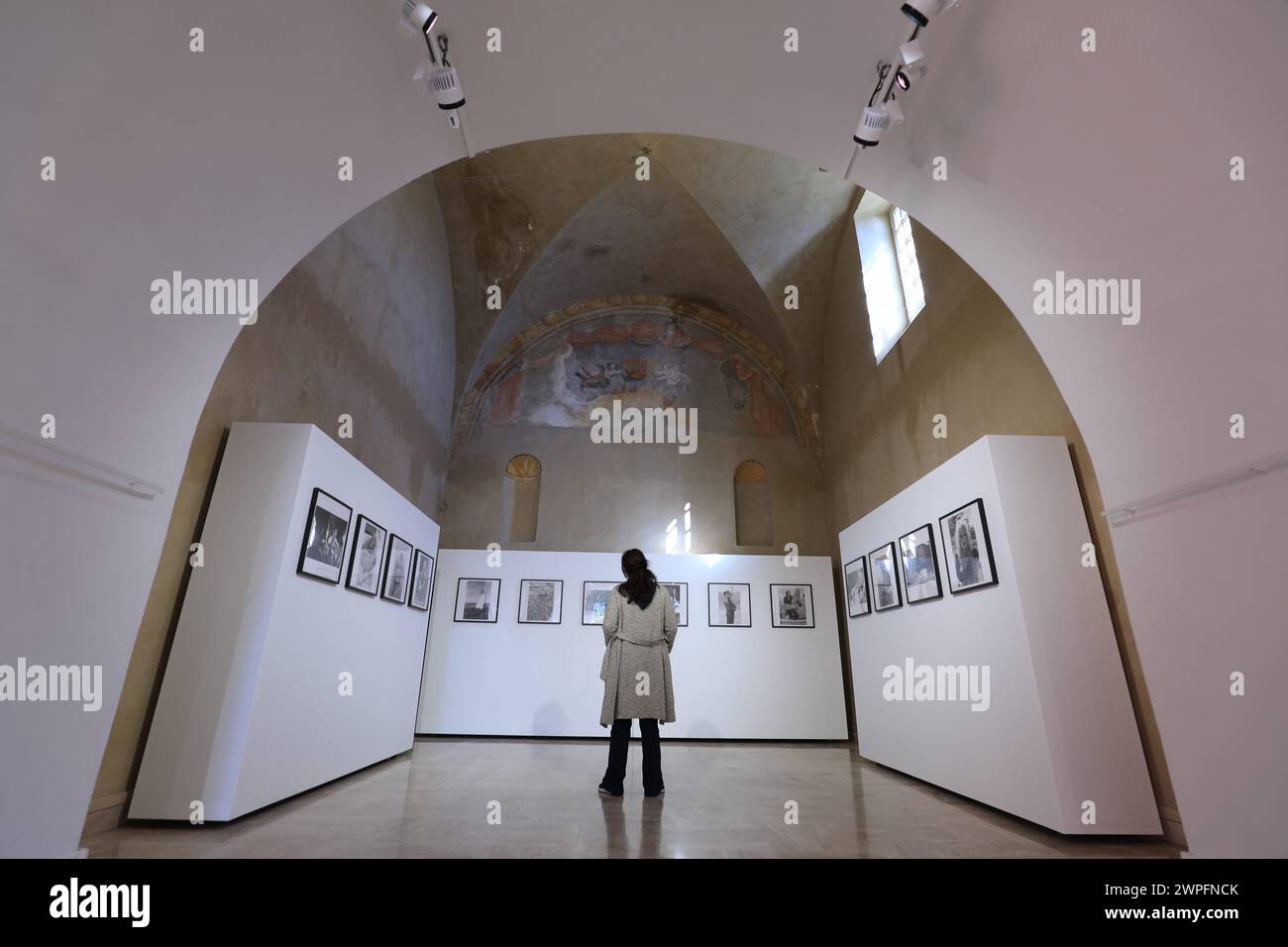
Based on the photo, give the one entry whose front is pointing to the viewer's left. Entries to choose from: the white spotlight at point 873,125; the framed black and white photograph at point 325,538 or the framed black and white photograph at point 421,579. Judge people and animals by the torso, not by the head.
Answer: the white spotlight

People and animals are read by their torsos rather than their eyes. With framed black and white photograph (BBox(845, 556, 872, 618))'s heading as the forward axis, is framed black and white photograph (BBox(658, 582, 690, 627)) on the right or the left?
on its right

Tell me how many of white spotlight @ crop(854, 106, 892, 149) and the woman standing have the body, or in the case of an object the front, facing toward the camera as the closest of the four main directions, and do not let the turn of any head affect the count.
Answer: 0

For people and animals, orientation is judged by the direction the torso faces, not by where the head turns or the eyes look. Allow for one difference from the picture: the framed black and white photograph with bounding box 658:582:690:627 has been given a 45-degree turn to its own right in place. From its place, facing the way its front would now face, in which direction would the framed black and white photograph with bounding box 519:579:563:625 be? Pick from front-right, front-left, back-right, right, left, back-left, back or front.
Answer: front-right

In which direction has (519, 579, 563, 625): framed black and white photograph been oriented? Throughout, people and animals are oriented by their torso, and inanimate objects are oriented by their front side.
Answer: toward the camera

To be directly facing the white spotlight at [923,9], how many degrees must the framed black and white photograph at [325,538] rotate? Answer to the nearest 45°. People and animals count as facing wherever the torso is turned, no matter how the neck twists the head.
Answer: approximately 45° to its right

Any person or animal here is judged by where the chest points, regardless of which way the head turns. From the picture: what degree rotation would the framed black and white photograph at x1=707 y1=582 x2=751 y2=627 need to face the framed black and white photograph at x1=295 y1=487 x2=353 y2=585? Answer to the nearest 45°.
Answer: approximately 45° to its right

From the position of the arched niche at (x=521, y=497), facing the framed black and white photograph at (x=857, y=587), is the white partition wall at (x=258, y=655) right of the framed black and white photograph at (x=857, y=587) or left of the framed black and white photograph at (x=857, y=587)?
right

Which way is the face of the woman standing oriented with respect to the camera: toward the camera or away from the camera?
away from the camera

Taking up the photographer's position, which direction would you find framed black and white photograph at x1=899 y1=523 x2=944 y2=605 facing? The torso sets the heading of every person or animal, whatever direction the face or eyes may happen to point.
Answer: facing the viewer and to the left of the viewer

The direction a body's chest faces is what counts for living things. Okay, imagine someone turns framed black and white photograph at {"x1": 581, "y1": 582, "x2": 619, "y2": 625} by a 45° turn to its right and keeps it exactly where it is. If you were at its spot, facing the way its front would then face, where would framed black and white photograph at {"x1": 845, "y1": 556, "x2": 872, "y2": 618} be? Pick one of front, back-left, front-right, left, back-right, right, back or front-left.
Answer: left

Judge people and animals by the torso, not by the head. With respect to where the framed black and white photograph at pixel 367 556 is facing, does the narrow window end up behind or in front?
in front

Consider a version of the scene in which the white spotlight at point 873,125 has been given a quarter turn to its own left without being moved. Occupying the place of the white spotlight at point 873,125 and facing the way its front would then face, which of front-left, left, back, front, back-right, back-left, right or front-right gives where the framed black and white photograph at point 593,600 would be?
front-right

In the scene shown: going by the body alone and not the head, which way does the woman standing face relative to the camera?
away from the camera

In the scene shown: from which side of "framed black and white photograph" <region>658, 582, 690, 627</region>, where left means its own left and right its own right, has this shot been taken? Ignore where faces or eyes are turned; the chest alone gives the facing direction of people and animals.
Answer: front

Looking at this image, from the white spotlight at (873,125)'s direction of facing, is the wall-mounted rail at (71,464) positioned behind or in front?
in front
